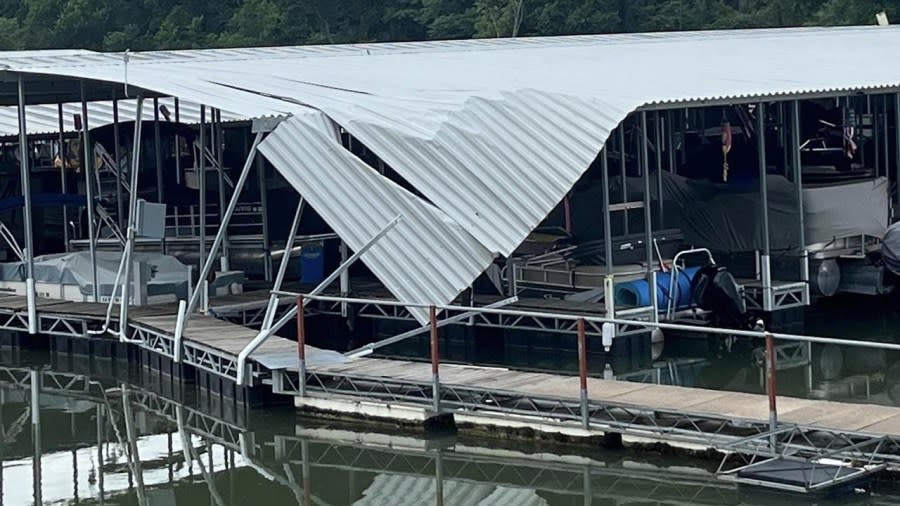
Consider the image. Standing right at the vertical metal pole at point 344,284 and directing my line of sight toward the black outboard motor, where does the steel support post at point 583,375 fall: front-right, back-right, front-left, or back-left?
front-right

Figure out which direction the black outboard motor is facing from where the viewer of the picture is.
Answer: facing away from the viewer and to the right of the viewer
